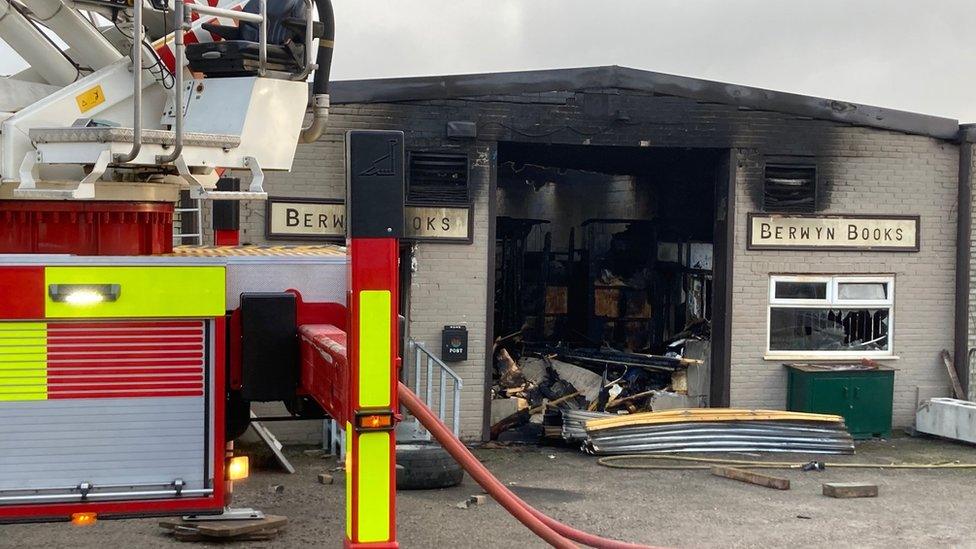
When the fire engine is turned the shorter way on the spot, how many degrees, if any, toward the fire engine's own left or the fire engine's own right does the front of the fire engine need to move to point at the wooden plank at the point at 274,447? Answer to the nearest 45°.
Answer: approximately 90° to the fire engine's own right

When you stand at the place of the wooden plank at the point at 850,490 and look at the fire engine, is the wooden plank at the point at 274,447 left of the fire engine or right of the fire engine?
right

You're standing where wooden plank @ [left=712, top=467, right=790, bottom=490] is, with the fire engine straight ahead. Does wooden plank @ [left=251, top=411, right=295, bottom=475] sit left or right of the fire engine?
right
